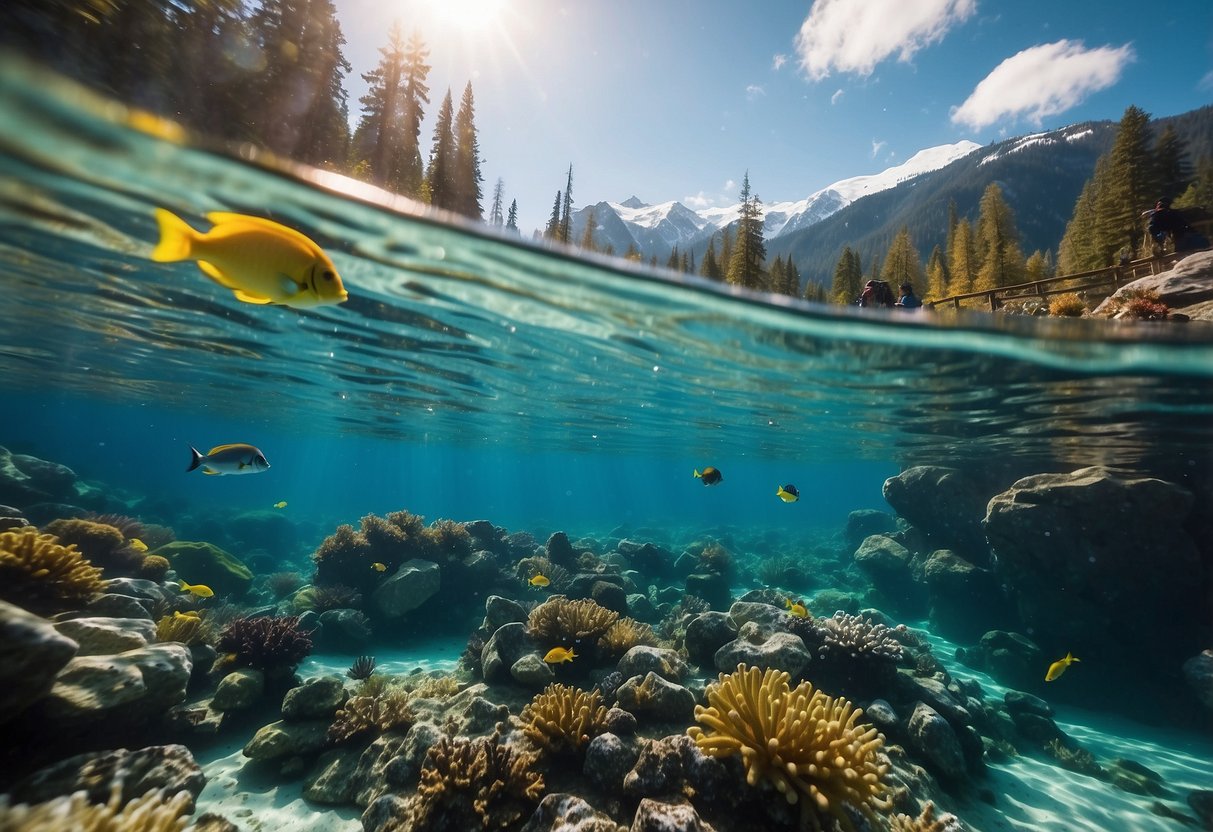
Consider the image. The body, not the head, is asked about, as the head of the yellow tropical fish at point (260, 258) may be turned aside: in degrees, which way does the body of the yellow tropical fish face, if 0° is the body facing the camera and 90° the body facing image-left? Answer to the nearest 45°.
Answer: approximately 270°

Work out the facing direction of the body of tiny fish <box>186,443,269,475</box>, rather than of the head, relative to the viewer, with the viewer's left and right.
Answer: facing to the right of the viewer
